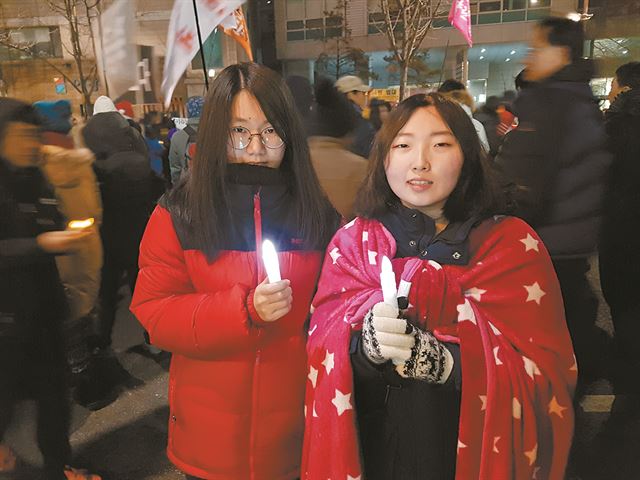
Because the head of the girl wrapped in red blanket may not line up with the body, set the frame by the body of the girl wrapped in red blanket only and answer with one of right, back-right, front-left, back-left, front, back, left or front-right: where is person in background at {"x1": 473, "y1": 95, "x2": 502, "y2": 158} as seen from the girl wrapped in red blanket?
back

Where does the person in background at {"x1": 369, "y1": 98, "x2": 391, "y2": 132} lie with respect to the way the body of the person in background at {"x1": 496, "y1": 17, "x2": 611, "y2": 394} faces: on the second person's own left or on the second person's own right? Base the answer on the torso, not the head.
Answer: on the second person's own right

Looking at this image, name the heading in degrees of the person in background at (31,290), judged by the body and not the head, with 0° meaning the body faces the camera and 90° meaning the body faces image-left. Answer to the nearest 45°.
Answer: approximately 270°

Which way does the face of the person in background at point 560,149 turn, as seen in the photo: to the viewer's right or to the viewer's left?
to the viewer's left

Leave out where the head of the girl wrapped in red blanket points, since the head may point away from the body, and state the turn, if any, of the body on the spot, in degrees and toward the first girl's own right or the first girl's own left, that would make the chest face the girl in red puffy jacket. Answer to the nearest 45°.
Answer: approximately 90° to the first girl's own right

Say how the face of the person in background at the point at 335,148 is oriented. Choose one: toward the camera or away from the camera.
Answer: away from the camera

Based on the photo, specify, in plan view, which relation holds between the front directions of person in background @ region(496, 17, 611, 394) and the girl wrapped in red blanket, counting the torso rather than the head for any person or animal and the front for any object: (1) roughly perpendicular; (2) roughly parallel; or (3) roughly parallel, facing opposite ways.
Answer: roughly perpendicular

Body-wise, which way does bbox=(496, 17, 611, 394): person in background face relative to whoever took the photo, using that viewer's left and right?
facing to the left of the viewer
